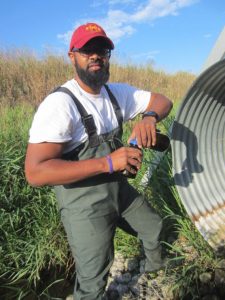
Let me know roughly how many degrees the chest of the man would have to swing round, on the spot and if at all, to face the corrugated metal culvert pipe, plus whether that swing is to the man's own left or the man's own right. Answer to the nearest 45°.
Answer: approximately 90° to the man's own left

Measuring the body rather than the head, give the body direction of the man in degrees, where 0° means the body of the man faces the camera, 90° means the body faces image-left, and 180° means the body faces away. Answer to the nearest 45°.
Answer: approximately 315°
